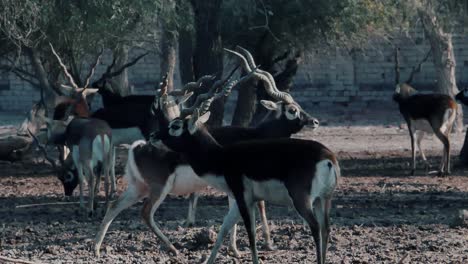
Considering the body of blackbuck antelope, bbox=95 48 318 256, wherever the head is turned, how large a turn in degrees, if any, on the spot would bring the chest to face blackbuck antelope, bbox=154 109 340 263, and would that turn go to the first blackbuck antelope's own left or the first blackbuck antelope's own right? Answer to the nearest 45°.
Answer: approximately 45° to the first blackbuck antelope's own right

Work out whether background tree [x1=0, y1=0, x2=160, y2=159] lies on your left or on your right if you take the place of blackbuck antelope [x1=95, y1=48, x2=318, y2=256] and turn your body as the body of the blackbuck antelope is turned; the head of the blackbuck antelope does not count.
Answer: on your left

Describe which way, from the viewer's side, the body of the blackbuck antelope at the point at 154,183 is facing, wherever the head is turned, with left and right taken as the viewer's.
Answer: facing to the right of the viewer
